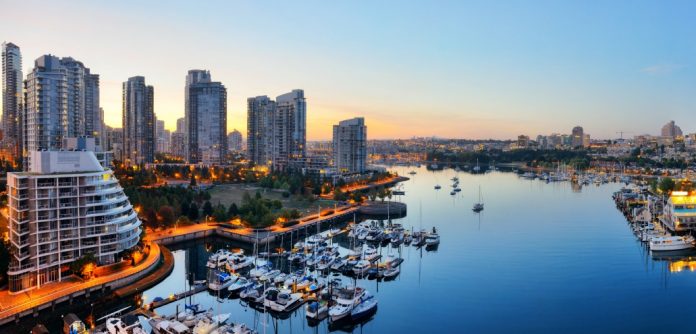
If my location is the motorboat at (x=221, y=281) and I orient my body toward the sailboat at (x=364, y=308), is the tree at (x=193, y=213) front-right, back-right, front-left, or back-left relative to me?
back-left

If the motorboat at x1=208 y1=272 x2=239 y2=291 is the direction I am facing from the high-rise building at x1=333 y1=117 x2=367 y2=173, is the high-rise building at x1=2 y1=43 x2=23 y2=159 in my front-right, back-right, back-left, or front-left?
front-right

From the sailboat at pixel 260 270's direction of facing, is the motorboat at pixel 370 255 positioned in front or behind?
behind

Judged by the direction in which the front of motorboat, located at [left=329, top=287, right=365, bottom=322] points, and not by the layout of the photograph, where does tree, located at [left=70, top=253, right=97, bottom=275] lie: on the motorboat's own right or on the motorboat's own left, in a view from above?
on the motorboat's own right

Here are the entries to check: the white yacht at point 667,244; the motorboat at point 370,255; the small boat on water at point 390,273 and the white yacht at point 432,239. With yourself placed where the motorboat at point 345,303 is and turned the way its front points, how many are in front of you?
0

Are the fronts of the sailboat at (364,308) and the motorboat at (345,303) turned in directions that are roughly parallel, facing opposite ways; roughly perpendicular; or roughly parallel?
roughly parallel

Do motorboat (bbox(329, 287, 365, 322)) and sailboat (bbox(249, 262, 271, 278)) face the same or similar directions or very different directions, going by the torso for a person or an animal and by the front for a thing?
same or similar directions

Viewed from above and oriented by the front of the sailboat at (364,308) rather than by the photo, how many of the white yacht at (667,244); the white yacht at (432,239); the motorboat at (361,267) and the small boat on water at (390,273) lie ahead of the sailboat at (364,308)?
0

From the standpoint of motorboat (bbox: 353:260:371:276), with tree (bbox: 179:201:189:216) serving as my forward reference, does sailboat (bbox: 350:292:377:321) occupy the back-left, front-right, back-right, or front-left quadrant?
back-left
